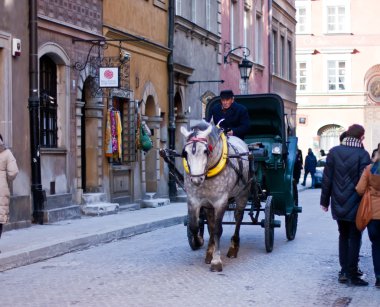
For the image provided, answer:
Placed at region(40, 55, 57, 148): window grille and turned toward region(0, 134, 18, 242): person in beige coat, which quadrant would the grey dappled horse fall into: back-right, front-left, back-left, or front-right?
front-left

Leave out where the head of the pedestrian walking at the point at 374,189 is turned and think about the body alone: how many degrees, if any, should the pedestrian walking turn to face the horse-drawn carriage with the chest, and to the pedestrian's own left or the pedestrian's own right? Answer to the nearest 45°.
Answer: approximately 90° to the pedestrian's own left

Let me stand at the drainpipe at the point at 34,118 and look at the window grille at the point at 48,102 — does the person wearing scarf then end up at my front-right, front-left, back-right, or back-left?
back-right

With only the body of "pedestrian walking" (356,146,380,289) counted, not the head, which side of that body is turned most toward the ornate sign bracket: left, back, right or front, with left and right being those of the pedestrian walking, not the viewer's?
left

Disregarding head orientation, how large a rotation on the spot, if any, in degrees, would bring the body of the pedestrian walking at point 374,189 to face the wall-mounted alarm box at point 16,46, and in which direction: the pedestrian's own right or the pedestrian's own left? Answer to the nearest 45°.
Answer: approximately 90° to the pedestrian's own left

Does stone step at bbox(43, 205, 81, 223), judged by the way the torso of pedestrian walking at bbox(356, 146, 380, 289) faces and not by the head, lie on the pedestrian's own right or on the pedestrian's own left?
on the pedestrian's own left

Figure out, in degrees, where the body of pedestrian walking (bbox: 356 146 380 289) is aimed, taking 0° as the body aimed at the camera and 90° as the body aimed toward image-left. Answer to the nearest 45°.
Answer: approximately 225°

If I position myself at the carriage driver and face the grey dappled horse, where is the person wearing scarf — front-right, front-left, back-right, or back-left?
front-left

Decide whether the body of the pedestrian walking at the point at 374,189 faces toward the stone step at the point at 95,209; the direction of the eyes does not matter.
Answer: no

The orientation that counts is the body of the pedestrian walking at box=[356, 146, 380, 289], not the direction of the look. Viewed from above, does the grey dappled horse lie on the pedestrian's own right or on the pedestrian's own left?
on the pedestrian's own left

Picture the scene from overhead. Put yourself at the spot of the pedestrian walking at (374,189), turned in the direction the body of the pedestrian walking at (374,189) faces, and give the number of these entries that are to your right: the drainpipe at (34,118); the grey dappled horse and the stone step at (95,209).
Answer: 0

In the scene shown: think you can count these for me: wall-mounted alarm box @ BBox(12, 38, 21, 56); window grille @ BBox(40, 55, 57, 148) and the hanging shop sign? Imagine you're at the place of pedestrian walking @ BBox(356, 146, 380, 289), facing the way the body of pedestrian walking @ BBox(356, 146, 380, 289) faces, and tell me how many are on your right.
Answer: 0

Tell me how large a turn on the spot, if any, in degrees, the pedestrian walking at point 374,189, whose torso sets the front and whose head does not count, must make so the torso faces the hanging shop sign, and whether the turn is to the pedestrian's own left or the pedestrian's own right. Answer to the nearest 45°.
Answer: approximately 90° to the pedestrian's own left

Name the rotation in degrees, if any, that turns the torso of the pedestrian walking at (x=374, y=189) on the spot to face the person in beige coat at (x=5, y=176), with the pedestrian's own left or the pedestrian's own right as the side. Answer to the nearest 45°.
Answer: approximately 135° to the pedestrian's own left

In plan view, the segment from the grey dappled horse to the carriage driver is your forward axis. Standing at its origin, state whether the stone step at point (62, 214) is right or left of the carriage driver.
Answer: left

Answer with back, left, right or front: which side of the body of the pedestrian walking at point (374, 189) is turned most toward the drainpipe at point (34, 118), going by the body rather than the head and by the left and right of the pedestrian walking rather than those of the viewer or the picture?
left
